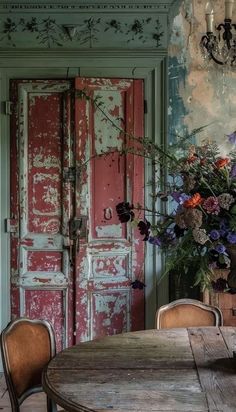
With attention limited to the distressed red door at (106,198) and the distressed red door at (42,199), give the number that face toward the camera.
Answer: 2

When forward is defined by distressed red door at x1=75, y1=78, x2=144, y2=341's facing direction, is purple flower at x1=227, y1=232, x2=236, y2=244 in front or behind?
in front

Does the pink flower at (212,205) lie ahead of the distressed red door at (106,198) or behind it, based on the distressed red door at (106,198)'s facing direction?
ahead
